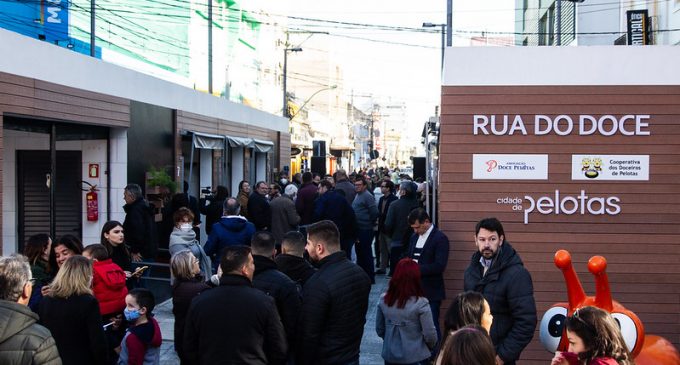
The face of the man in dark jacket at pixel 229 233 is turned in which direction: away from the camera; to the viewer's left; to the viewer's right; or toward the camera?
away from the camera

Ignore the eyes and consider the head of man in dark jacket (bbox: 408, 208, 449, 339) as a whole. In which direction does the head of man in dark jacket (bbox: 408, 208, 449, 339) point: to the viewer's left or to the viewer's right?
to the viewer's left

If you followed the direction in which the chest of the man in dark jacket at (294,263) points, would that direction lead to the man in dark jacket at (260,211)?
yes

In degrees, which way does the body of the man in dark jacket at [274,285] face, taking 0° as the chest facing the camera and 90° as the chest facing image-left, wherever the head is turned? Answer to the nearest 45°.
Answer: approximately 180°

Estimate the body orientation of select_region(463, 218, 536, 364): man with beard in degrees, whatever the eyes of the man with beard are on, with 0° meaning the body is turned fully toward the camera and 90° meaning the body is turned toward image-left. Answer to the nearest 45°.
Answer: approximately 45°

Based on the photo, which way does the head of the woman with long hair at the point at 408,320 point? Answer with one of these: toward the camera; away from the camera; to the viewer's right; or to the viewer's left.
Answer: away from the camera

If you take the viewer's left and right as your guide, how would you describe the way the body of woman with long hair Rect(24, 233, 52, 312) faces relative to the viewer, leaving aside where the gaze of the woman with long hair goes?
facing to the right of the viewer

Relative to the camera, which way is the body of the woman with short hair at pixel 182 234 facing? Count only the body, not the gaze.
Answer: toward the camera

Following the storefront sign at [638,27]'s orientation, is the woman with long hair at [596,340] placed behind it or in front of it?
in front
